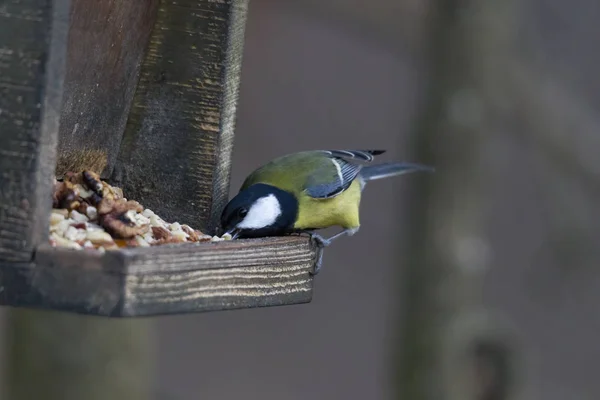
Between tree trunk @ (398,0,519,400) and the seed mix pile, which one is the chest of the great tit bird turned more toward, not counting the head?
the seed mix pile

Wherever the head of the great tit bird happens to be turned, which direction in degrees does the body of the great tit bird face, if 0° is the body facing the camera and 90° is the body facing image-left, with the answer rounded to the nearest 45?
approximately 90°

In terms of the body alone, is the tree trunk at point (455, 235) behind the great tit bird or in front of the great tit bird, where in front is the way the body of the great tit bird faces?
behind
